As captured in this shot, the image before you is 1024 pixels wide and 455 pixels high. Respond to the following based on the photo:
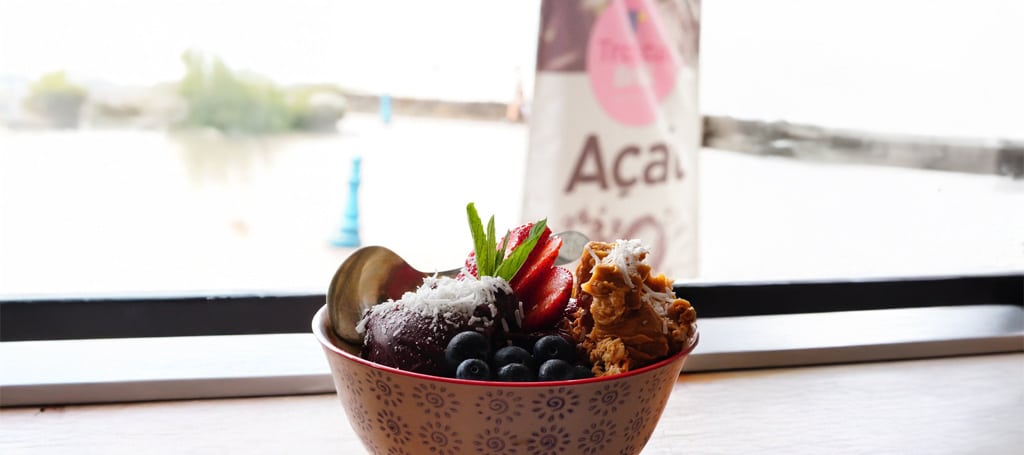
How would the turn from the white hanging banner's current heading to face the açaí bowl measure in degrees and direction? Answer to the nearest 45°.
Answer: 0° — it already faces it

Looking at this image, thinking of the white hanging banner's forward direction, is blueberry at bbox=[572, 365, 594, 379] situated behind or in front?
in front

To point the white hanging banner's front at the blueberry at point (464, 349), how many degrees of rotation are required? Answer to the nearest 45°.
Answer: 0° — it already faces it

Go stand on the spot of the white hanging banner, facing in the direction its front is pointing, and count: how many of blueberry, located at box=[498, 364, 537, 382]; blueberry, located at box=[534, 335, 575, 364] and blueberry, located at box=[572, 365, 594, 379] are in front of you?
3

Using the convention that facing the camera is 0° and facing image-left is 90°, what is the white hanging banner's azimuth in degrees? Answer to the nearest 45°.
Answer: approximately 0°

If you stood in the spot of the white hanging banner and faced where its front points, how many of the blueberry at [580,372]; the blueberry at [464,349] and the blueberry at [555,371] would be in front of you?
3

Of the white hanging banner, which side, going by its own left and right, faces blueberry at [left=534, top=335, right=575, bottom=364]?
front

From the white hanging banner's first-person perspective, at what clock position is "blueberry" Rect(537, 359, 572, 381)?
The blueberry is roughly at 12 o'clock from the white hanging banner.

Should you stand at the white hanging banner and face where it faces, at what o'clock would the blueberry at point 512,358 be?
The blueberry is roughly at 12 o'clock from the white hanging banner.

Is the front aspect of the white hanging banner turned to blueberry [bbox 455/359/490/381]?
yes

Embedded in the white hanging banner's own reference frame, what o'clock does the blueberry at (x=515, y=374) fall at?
The blueberry is roughly at 12 o'clock from the white hanging banner.
